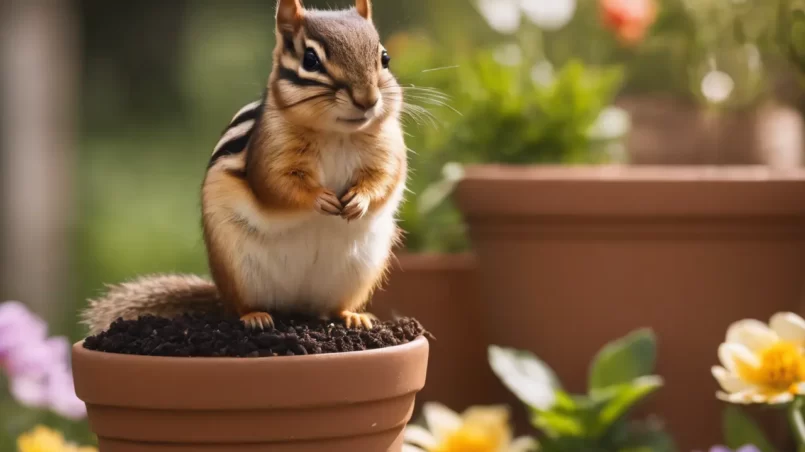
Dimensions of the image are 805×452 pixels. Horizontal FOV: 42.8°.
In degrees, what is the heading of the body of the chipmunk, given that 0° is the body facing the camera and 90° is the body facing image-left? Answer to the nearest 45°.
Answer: approximately 315°

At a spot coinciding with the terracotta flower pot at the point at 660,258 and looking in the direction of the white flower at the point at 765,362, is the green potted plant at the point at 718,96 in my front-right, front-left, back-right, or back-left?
back-left

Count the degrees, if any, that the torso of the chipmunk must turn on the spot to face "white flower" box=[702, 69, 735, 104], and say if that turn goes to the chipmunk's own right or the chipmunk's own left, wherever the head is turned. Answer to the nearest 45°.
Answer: approximately 90° to the chipmunk's own left

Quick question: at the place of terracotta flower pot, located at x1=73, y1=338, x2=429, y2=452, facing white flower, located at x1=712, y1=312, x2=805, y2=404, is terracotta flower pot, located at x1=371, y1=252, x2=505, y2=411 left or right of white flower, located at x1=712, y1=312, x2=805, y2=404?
left

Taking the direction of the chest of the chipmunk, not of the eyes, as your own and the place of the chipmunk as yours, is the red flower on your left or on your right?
on your left

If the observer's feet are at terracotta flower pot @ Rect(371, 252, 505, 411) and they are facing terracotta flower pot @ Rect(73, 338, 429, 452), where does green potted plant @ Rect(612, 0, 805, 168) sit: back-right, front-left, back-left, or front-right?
back-left
